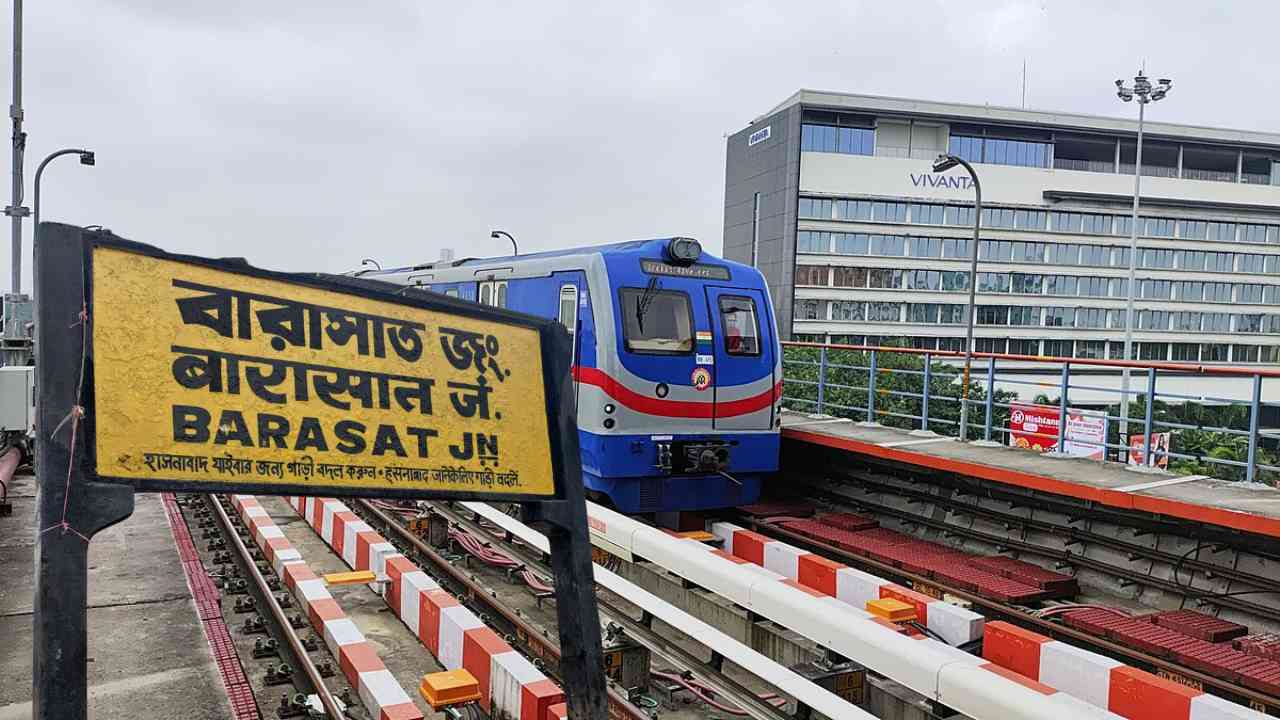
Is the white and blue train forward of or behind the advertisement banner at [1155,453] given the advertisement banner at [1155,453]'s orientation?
forward

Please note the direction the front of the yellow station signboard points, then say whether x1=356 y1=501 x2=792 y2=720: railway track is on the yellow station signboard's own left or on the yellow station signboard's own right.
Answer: on the yellow station signboard's own left

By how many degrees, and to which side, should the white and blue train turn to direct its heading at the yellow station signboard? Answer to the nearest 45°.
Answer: approximately 45° to its right

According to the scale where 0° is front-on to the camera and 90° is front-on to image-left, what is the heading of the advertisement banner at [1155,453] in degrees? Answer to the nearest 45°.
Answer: approximately 45°

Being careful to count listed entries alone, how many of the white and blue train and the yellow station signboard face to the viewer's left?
0

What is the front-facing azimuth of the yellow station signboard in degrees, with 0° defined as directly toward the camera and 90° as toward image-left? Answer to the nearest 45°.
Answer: approximately 315°

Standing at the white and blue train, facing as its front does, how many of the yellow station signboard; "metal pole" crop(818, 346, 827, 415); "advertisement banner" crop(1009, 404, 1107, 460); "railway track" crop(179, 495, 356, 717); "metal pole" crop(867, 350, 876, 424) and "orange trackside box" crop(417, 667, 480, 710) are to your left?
3

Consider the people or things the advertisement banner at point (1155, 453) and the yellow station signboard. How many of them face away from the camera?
0

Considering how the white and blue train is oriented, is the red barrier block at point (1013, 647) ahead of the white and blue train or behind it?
ahead

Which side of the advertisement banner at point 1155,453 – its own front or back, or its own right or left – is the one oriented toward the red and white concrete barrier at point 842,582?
front
